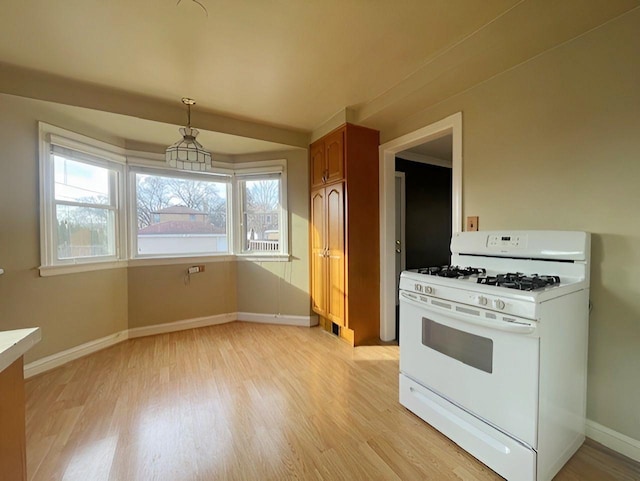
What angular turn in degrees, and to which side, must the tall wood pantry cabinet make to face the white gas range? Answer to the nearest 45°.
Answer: approximately 90° to its left

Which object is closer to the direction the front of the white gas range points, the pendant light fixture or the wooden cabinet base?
the wooden cabinet base

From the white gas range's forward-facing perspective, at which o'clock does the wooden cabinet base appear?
The wooden cabinet base is roughly at 12 o'clock from the white gas range.

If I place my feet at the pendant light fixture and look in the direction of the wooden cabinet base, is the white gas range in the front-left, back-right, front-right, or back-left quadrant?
front-left

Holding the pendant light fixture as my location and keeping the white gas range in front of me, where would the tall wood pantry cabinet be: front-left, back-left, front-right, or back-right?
front-left

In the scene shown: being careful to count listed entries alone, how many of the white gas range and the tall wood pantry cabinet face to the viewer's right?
0

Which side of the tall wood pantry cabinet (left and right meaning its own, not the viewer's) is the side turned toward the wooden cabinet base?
front

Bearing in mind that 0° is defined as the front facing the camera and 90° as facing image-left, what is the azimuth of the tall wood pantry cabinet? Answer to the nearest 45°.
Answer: approximately 45°
